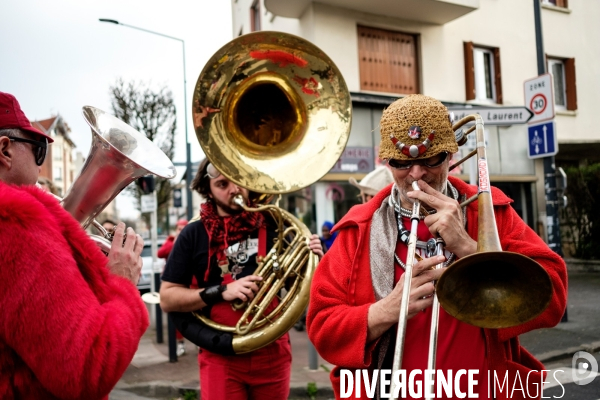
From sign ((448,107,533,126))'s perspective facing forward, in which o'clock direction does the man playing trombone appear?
The man playing trombone is roughly at 12 o'clock from the sign.

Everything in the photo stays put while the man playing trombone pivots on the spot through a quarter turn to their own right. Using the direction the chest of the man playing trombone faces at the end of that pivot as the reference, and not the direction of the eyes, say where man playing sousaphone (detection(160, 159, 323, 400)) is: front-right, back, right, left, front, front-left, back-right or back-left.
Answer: front-right

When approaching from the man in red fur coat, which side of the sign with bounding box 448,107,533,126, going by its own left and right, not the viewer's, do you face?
front

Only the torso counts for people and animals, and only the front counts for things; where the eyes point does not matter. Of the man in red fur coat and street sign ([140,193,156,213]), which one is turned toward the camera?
the street sign

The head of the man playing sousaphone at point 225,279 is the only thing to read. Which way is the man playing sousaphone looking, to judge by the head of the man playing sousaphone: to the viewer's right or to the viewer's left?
to the viewer's right

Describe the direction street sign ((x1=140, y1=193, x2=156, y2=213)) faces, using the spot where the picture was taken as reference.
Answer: facing the viewer

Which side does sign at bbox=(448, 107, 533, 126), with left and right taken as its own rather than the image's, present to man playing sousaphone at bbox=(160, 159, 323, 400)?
front

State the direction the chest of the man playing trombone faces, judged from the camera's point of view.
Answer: toward the camera

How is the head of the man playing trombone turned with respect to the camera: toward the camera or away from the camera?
toward the camera

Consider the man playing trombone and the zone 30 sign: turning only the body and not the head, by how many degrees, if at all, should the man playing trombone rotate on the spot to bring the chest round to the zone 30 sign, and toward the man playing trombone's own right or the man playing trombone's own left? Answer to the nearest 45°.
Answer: approximately 180°

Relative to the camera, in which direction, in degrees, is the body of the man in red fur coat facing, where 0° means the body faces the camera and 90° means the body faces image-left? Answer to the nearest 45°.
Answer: approximately 225°

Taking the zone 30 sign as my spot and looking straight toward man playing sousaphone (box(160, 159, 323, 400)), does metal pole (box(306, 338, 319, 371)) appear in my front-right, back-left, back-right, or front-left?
front-right

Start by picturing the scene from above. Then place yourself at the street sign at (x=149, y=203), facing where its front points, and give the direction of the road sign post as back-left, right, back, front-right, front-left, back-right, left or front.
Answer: front-left

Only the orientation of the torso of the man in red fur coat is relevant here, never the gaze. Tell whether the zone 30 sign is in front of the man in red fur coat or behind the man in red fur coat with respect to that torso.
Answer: in front

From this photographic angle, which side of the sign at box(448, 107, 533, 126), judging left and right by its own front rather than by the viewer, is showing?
front

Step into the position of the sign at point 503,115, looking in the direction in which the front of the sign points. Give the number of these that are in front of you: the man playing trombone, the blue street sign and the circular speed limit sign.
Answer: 1

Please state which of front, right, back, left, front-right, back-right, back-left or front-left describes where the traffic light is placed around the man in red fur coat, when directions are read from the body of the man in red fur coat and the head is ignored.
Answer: front-left

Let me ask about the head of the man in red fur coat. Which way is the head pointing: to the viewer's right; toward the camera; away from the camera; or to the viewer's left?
to the viewer's right
